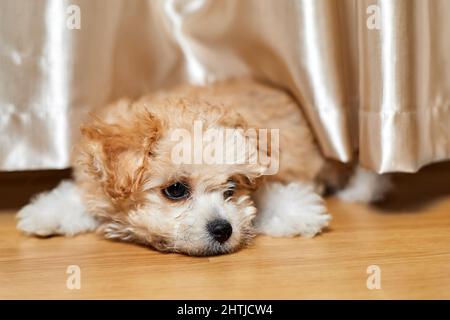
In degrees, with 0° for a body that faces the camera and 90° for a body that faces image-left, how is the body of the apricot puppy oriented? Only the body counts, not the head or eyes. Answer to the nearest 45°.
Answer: approximately 0°
